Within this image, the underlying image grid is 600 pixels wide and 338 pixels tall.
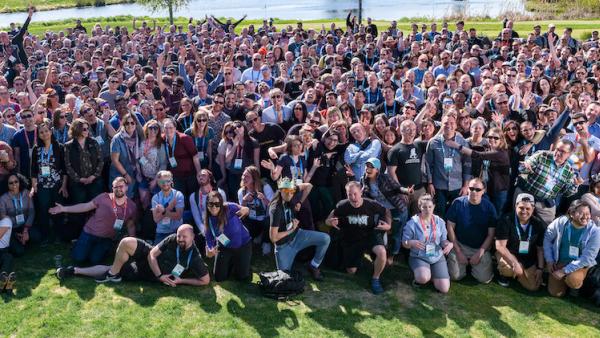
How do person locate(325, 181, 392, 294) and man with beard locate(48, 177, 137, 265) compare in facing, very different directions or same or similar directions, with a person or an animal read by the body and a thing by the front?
same or similar directions

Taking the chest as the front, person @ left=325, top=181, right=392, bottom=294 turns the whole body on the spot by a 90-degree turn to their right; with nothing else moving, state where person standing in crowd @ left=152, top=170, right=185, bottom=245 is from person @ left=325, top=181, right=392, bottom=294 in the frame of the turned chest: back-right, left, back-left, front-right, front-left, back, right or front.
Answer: front

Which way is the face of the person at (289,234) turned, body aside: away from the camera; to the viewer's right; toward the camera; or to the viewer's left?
toward the camera

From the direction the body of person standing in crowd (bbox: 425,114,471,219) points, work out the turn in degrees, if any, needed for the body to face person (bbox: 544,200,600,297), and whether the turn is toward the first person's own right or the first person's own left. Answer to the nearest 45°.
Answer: approximately 45° to the first person's own left

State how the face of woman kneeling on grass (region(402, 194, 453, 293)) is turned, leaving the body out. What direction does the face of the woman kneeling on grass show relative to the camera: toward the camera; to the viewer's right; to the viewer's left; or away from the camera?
toward the camera

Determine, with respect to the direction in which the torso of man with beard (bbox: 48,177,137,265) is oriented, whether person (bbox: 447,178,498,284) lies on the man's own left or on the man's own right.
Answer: on the man's own left

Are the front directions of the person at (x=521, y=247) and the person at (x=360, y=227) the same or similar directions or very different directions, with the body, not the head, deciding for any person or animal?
same or similar directions

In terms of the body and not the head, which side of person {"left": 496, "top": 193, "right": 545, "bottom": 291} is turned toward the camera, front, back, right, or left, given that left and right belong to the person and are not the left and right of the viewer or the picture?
front

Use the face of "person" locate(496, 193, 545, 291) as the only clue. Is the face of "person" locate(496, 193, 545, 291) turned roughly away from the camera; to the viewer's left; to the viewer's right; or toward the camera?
toward the camera

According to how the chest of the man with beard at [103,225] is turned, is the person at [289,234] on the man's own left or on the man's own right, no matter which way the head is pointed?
on the man's own left

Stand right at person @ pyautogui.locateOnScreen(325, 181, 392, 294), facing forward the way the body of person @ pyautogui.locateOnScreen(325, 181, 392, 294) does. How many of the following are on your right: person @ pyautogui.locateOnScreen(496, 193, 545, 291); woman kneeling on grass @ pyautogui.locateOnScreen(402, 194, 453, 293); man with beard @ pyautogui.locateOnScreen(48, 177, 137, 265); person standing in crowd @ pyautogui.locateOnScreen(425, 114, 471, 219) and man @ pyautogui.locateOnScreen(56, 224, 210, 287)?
2

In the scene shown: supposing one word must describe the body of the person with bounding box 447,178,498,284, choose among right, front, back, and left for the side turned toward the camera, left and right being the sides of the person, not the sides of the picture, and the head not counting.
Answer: front

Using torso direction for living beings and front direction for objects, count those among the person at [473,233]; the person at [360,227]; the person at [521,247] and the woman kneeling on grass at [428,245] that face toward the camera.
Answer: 4

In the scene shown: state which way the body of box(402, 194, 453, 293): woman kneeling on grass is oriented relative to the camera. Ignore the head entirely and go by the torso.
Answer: toward the camera

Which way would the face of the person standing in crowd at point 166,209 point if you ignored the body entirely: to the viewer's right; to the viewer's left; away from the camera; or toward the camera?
toward the camera
